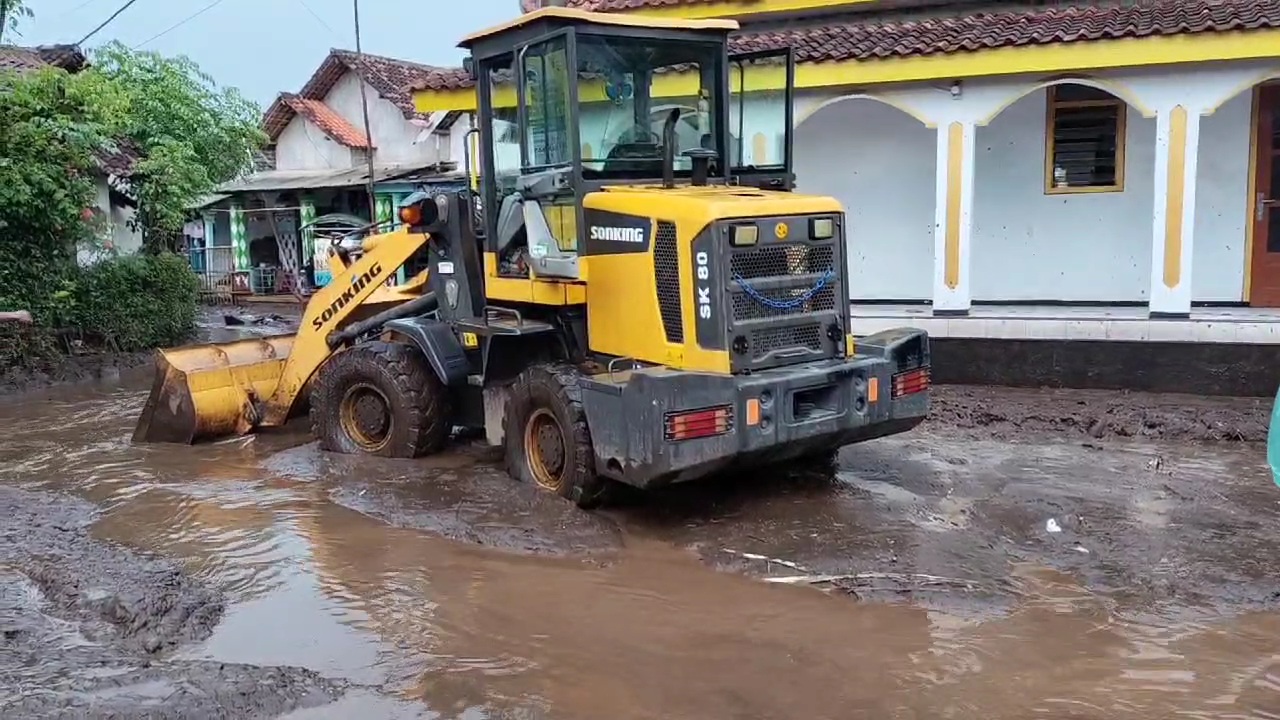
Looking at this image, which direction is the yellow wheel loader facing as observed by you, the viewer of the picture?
facing away from the viewer and to the left of the viewer

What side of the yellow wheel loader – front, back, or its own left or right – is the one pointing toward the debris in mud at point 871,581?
back

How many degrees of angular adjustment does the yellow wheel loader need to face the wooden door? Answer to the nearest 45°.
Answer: approximately 90° to its right

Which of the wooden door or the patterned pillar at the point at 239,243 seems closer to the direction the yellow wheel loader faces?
the patterned pillar

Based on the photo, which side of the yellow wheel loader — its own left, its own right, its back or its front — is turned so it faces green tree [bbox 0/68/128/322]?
front

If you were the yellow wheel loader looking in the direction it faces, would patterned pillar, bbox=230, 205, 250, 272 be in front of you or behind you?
in front

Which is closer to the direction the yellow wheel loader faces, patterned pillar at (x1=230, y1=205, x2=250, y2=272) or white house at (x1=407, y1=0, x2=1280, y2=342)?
the patterned pillar
